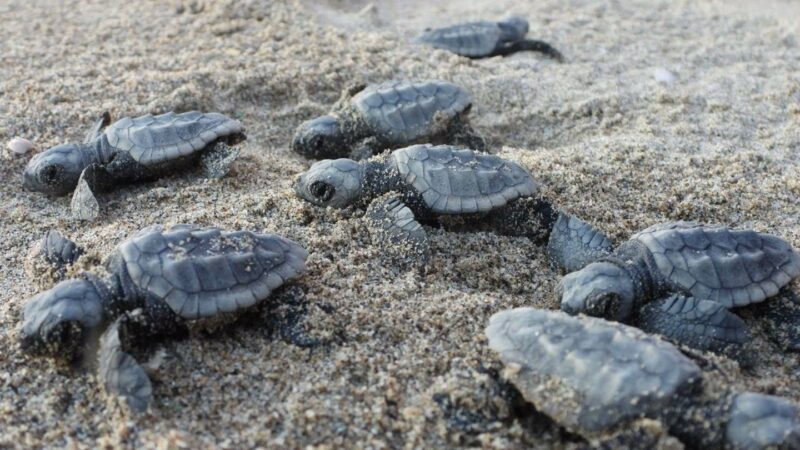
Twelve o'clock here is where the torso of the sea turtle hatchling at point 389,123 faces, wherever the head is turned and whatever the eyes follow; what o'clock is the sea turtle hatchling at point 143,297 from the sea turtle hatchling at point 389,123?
the sea turtle hatchling at point 143,297 is roughly at 10 o'clock from the sea turtle hatchling at point 389,123.

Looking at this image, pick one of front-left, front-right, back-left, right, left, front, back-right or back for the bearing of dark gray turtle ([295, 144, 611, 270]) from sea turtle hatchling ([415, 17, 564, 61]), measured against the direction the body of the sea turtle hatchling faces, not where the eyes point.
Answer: right

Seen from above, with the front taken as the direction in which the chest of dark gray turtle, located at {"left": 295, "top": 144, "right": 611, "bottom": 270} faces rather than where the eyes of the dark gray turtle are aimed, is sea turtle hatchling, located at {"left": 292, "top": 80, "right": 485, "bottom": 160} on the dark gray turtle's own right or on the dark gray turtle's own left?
on the dark gray turtle's own right

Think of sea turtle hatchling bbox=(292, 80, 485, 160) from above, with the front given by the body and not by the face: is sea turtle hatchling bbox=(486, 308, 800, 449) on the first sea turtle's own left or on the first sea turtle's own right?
on the first sea turtle's own left

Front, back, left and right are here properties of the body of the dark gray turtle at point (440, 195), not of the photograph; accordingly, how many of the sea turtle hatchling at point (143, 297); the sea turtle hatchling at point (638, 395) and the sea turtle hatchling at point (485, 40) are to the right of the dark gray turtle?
1

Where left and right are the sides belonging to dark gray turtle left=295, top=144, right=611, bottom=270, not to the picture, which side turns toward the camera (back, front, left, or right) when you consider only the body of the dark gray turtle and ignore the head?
left

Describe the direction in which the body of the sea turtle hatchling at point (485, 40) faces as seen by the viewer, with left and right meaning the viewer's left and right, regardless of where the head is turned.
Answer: facing to the right of the viewer

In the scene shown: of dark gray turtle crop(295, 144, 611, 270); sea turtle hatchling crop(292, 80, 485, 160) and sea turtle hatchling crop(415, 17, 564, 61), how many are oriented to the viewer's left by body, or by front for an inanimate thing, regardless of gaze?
2

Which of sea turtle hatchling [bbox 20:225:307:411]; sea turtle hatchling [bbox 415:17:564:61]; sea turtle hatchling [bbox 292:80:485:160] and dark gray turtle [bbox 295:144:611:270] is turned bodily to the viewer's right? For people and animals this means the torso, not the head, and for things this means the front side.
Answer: sea turtle hatchling [bbox 415:17:564:61]

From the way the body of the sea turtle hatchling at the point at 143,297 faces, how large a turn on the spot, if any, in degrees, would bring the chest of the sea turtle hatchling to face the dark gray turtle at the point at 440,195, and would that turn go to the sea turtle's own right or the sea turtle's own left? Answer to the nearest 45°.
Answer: approximately 135° to the sea turtle's own right

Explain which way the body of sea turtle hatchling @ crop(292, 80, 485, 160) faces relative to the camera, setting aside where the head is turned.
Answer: to the viewer's left

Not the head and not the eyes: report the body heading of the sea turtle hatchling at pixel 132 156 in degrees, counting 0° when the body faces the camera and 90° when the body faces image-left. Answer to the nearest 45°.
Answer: approximately 45°
